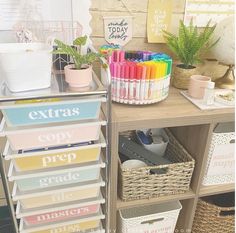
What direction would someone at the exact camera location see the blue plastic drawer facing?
facing the viewer

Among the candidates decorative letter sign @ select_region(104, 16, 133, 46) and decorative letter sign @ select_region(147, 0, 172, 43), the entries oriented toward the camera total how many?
2

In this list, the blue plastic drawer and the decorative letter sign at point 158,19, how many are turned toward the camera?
2

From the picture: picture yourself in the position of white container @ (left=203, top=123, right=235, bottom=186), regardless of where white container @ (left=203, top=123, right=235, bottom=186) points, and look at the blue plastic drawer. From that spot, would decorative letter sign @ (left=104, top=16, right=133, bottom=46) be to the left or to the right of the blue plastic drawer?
right

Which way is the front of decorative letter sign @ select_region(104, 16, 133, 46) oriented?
toward the camera
